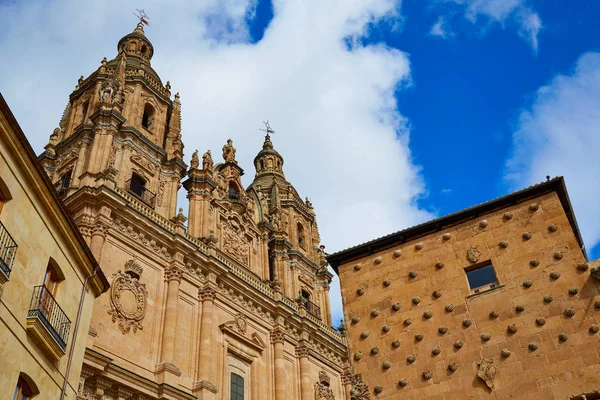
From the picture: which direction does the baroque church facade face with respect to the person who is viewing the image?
facing the viewer and to the right of the viewer

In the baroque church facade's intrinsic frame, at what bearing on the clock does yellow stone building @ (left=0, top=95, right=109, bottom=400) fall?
The yellow stone building is roughly at 2 o'clock from the baroque church facade.

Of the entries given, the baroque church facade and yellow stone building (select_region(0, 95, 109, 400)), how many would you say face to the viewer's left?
0

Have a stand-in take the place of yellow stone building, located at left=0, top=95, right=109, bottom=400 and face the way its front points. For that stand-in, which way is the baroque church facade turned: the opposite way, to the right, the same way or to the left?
the same way

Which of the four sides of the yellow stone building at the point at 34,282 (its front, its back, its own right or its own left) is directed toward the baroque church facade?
left
